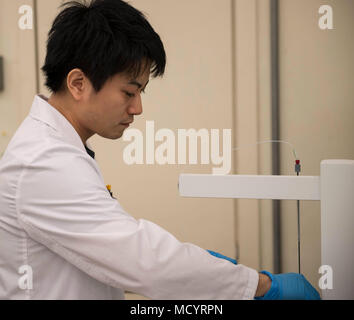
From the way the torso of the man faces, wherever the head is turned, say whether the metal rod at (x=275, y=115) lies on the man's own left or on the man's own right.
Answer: on the man's own left

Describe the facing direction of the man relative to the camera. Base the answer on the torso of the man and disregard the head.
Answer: to the viewer's right
